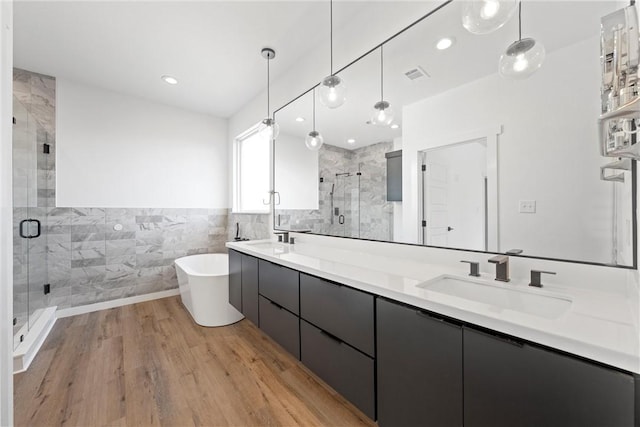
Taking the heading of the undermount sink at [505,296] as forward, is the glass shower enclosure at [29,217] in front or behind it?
in front

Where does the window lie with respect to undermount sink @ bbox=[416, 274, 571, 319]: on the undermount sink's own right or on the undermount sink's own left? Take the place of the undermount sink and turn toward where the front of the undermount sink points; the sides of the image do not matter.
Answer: on the undermount sink's own right

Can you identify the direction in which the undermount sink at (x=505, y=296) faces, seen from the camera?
facing the viewer and to the left of the viewer

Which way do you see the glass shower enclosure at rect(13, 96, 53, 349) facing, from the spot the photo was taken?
facing to the right of the viewer
